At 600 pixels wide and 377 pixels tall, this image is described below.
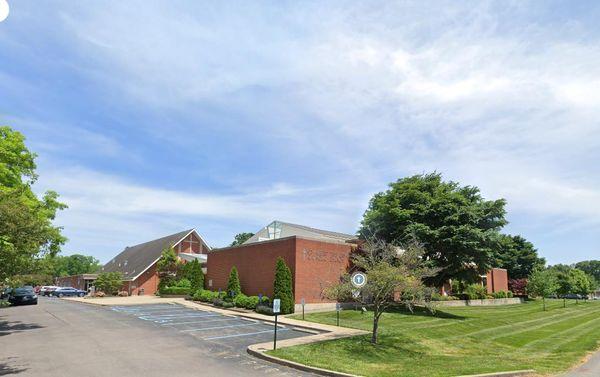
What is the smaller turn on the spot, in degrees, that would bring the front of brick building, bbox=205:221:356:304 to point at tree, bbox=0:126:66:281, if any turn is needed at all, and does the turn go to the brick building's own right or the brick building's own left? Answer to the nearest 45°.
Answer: approximately 90° to the brick building's own right

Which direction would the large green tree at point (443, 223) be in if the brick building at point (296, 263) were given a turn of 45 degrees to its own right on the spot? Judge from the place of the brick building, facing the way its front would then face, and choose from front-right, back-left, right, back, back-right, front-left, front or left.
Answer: left

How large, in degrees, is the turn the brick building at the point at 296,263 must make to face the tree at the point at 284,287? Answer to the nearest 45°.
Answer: approximately 45° to its right

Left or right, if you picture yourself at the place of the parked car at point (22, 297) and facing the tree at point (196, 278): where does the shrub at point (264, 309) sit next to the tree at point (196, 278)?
right

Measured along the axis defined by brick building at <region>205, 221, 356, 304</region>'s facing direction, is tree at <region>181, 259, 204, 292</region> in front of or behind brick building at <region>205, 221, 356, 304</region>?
behind

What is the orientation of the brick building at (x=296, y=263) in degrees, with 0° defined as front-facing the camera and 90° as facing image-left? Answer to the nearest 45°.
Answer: approximately 315°
